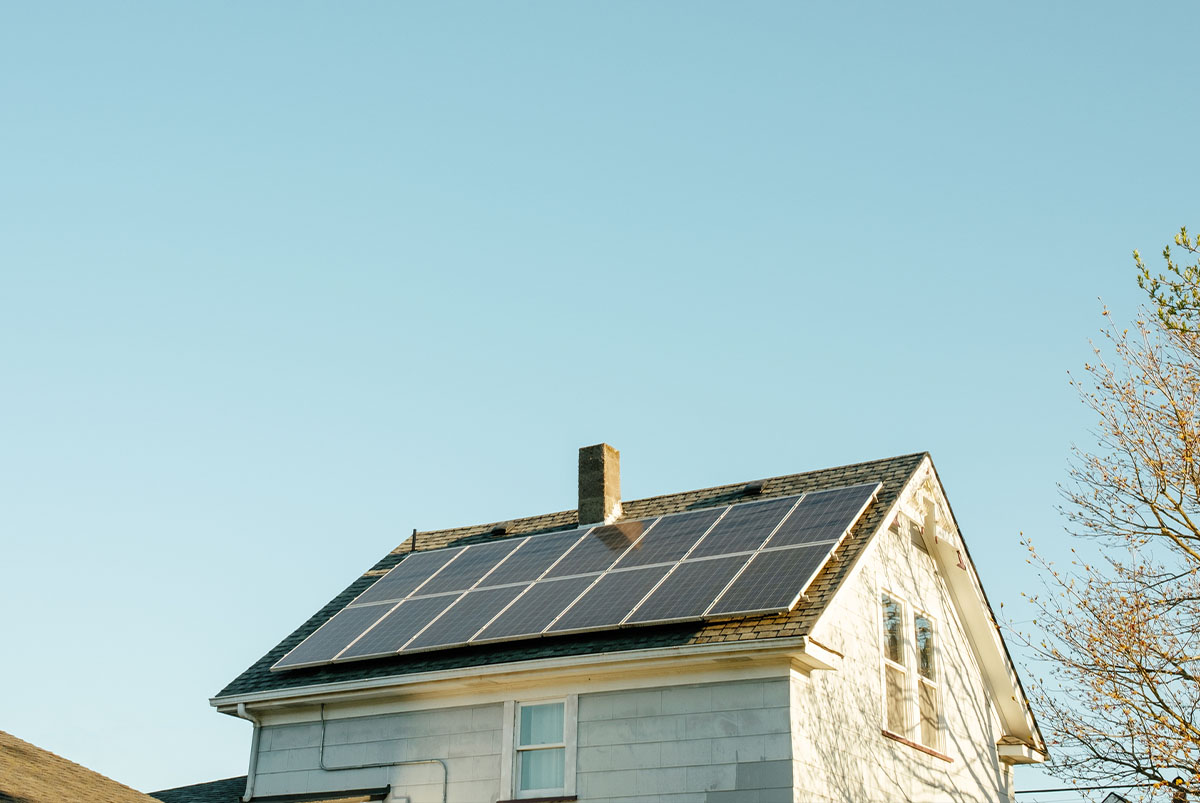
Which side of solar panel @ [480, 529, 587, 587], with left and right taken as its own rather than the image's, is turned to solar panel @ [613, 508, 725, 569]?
left

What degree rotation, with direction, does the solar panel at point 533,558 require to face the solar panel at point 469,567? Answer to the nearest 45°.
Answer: approximately 90° to its right

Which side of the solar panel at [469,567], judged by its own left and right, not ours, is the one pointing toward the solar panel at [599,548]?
left

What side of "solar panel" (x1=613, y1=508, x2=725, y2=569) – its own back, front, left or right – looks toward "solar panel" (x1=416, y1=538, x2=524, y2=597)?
right

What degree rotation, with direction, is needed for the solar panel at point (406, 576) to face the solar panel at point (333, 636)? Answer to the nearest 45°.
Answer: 0° — it already faces it

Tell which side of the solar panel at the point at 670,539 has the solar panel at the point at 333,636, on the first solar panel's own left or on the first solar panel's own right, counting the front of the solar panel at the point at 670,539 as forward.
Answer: on the first solar panel's own right

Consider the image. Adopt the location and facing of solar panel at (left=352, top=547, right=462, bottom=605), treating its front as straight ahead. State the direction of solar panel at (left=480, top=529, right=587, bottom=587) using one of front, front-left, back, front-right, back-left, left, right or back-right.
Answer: left

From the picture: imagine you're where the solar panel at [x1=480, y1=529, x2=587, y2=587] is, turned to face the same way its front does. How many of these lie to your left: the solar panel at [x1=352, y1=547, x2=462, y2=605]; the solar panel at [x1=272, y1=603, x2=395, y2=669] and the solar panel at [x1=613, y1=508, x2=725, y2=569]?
1
